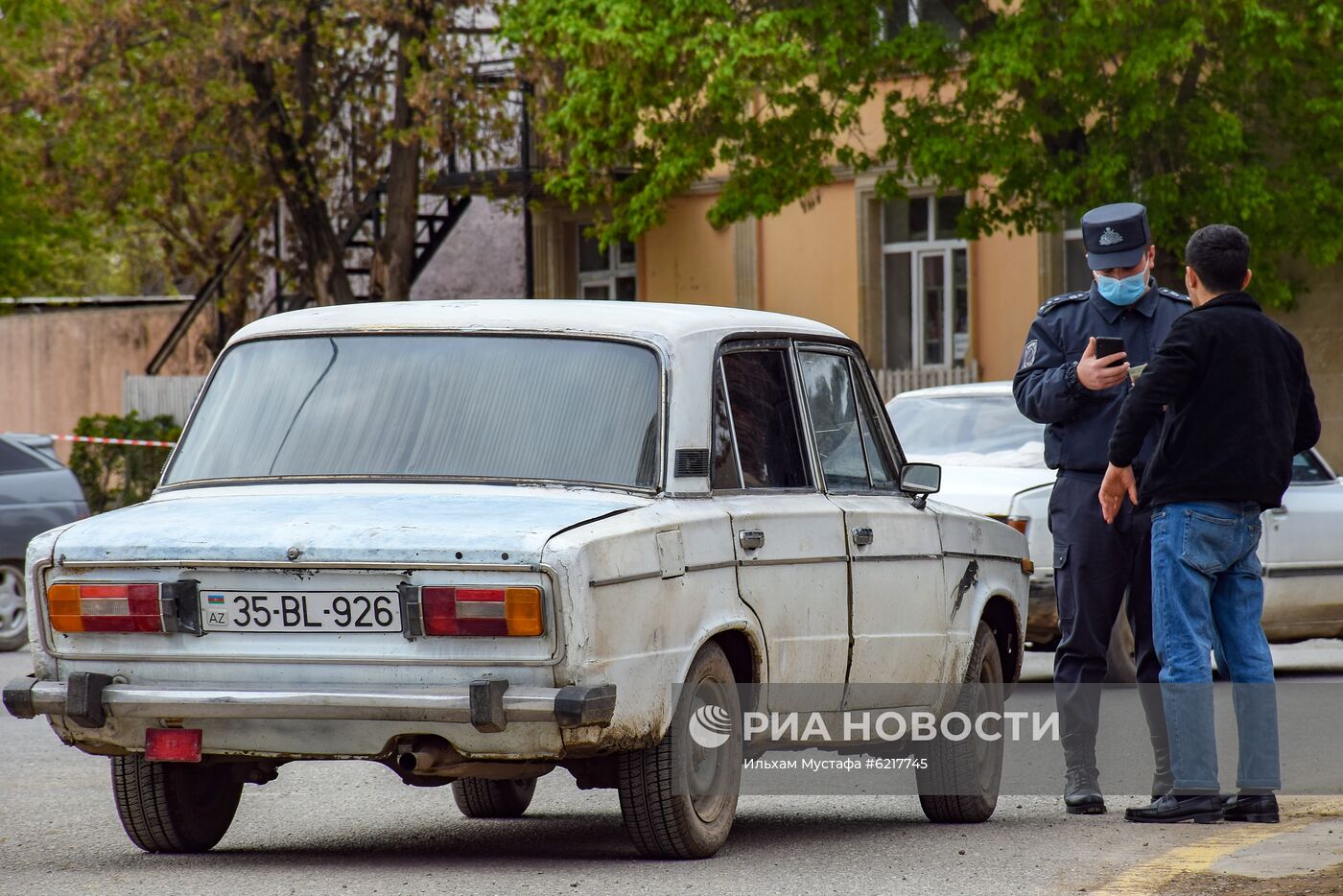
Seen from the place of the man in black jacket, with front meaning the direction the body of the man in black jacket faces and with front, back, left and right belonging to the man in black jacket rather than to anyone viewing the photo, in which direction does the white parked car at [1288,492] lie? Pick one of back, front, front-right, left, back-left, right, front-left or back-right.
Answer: front-right

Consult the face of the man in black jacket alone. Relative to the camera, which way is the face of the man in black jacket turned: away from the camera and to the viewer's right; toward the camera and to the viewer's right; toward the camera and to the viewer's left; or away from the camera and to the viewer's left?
away from the camera and to the viewer's left

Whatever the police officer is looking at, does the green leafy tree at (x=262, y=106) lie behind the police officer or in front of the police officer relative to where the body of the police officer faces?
behind

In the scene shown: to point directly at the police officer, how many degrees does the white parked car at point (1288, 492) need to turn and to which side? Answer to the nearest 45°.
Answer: approximately 45° to its left

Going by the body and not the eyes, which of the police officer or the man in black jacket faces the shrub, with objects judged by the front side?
the man in black jacket

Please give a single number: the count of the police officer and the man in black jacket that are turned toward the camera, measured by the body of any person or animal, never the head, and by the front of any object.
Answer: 1

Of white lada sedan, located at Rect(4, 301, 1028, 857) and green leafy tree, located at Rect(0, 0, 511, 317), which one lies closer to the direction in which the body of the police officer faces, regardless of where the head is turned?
the white lada sedan

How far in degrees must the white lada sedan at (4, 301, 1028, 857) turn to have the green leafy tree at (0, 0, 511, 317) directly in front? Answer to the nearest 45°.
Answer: approximately 45° to its left

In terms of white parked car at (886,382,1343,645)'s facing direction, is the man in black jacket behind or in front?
in front

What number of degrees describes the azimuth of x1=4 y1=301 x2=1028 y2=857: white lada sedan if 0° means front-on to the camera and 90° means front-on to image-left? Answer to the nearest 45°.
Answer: approximately 225°

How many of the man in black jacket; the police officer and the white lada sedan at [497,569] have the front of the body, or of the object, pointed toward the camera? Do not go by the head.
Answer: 1

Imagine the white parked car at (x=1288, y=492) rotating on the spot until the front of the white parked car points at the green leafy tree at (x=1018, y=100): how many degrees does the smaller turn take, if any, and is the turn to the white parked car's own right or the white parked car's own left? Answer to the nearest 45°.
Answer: approximately 135° to the white parked car's own right

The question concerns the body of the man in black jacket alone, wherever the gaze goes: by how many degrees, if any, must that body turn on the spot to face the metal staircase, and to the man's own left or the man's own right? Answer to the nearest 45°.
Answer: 0° — they already face it

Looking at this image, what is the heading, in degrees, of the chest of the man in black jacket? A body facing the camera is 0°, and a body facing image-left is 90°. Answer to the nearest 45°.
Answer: approximately 135°
